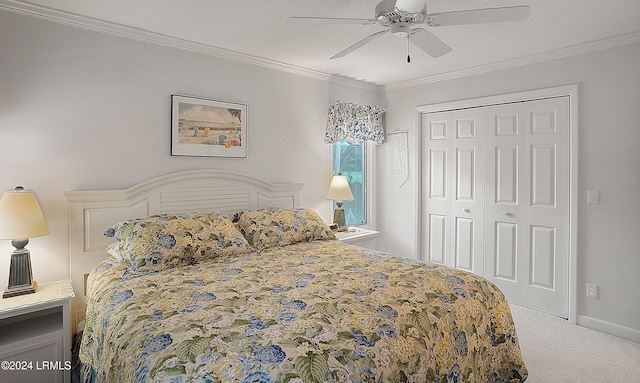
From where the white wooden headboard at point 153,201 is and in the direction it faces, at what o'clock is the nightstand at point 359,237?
The nightstand is roughly at 10 o'clock from the white wooden headboard.

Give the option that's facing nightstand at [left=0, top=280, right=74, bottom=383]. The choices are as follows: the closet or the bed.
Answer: the closet

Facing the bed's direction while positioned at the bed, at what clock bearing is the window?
The window is roughly at 8 o'clock from the bed.

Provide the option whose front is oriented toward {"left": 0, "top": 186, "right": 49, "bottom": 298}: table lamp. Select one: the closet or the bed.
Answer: the closet

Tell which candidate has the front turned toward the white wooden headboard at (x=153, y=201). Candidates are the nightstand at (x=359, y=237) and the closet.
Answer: the closet

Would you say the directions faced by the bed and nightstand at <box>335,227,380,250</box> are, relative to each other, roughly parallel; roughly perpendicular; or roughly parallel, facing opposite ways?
roughly parallel

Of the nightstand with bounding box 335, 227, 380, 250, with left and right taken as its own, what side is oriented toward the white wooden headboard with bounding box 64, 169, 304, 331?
right

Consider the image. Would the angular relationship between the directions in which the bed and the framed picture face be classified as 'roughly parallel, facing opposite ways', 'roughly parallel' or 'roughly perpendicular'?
roughly parallel

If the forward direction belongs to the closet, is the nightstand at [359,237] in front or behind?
in front

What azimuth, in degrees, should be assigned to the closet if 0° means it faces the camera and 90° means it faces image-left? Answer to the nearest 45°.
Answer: approximately 45°

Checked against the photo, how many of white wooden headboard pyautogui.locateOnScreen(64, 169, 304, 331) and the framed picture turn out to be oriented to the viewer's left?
0

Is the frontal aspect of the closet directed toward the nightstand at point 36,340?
yes

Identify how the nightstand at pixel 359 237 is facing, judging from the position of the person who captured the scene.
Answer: facing the viewer and to the right of the viewer

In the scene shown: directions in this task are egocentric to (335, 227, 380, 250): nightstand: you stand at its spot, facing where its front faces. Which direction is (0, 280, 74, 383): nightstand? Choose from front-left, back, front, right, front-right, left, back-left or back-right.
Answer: right

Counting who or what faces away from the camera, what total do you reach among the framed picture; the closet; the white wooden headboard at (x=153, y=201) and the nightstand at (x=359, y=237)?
0

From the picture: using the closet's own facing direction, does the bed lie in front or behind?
in front
